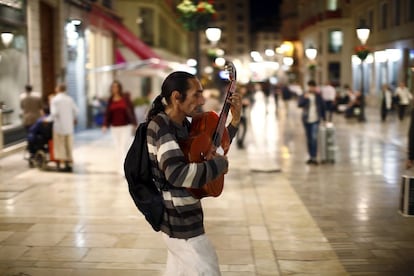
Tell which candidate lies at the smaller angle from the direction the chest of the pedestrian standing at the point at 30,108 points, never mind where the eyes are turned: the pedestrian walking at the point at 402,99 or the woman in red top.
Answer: the pedestrian walking

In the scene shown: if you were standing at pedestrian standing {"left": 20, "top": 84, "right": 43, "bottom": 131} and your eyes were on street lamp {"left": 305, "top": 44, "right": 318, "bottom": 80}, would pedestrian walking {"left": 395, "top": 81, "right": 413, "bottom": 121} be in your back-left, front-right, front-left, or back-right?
front-right

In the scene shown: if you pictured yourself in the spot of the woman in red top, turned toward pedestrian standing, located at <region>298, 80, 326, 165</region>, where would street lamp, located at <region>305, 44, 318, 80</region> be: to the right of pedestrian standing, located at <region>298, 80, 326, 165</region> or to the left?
left

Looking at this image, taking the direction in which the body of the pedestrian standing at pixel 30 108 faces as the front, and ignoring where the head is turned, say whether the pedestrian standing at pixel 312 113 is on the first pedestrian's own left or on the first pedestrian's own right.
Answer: on the first pedestrian's own right

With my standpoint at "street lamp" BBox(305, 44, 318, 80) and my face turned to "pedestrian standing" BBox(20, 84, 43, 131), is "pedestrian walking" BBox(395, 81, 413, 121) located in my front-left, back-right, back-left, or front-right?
front-left

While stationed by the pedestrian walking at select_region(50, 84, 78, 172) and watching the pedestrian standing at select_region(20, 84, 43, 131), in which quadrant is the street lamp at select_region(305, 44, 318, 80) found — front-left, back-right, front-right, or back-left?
front-right
